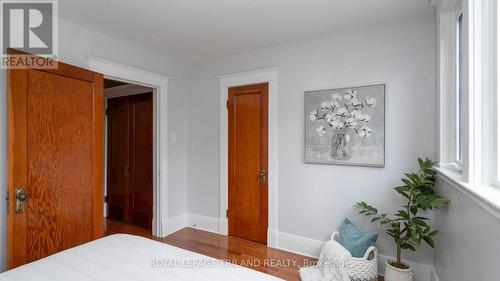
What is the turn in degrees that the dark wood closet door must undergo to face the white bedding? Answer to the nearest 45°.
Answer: approximately 45° to its left

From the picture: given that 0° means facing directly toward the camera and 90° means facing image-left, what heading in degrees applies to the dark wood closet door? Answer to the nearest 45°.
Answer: approximately 45°

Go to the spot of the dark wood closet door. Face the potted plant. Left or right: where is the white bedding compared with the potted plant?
right

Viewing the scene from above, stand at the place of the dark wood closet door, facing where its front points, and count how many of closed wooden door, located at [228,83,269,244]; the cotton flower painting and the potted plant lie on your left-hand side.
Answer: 3

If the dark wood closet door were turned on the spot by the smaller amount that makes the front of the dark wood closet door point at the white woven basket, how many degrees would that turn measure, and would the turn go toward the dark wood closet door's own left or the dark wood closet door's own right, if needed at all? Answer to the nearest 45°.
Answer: approximately 90° to the dark wood closet door's own left

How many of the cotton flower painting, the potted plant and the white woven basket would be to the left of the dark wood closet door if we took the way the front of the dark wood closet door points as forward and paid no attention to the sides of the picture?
3

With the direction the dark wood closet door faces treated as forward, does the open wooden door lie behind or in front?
in front

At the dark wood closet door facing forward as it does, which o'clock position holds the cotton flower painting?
The cotton flower painting is roughly at 9 o'clock from the dark wood closet door.

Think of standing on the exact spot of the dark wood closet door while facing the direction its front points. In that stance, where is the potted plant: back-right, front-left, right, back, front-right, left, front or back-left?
left

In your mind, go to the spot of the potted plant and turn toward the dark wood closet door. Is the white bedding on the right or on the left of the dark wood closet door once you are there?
left

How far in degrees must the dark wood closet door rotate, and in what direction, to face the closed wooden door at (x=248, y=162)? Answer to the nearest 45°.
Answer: approximately 90° to its left

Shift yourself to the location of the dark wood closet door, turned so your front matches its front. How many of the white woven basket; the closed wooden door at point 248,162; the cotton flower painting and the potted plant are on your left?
4
